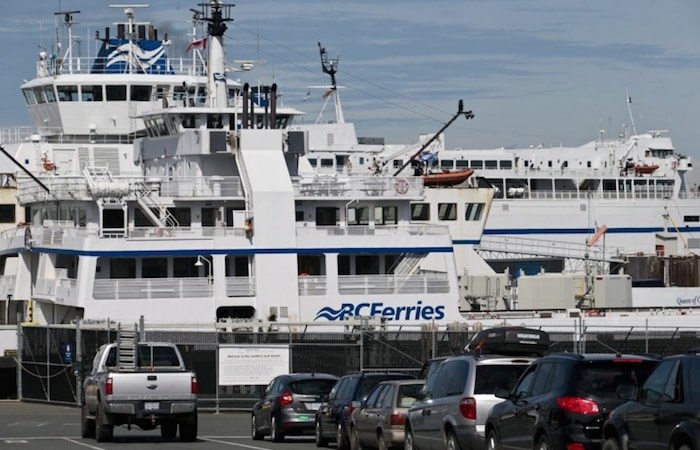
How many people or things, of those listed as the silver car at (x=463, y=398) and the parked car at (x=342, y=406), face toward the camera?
0

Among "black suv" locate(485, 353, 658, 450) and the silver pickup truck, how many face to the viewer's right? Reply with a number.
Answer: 0

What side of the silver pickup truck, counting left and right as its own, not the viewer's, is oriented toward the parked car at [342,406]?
right

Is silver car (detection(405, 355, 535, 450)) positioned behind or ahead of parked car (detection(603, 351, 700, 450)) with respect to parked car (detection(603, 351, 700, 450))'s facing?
ahead

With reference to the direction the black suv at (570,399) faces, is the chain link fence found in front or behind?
in front

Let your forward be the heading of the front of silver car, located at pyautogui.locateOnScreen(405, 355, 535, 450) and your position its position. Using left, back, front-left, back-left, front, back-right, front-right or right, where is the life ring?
front-right

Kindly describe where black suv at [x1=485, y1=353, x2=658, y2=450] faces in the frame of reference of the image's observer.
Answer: facing away from the viewer and to the left of the viewer

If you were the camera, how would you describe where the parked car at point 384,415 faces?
facing away from the viewer and to the left of the viewer

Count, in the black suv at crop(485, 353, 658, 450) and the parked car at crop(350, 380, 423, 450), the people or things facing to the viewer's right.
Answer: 0

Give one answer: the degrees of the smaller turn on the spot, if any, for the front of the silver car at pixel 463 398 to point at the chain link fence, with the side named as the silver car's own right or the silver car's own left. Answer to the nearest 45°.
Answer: approximately 45° to the silver car's own right

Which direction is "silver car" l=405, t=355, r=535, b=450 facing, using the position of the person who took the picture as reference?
facing away from the viewer and to the left of the viewer

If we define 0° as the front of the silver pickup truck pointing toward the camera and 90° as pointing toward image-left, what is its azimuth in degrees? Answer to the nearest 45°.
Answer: approximately 180°
